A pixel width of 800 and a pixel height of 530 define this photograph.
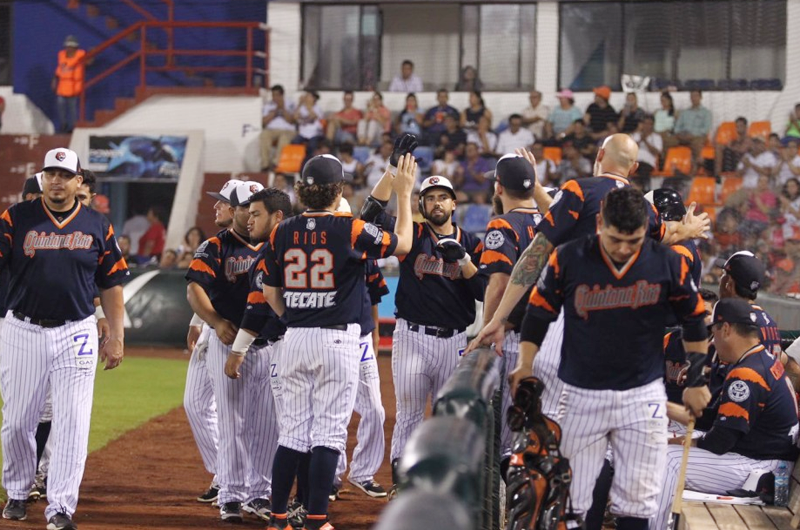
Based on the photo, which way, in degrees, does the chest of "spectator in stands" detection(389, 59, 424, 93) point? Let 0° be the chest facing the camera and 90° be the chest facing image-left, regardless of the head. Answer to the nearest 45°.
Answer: approximately 0°

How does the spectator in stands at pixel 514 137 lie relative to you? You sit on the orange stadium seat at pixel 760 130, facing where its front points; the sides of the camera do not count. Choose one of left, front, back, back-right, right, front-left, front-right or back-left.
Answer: front-right

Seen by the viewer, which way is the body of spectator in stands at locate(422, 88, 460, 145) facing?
toward the camera

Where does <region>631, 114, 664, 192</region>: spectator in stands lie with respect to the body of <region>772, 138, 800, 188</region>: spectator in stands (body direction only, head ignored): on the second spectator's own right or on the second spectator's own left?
on the second spectator's own right

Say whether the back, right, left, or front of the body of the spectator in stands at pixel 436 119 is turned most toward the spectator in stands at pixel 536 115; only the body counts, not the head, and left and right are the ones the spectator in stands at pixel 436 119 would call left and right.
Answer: left

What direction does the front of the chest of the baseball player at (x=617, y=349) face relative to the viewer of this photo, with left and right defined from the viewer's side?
facing the viewer

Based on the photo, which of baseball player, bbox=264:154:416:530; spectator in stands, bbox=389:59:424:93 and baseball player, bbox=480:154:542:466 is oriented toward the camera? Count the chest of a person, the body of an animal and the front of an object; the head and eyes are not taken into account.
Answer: the spectator in stands

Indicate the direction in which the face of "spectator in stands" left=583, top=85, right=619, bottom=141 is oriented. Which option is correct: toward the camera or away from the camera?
toward the camera

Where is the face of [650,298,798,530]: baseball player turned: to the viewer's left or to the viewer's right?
to the viewer's left

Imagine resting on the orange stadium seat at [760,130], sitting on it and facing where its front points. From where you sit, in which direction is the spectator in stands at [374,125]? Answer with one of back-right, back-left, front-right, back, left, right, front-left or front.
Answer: front-right

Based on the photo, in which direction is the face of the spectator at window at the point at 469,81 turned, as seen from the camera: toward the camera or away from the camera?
toward the camera

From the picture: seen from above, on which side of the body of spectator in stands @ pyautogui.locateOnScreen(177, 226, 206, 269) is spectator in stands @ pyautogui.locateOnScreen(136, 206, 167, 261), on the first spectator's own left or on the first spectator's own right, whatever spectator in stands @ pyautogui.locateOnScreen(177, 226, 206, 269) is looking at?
on the first spectator's own right

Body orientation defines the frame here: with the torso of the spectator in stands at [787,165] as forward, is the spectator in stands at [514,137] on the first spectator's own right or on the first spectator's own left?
on the first spectator's own right

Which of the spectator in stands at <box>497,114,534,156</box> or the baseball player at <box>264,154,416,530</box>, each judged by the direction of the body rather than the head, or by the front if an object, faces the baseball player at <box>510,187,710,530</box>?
the spectator in stands

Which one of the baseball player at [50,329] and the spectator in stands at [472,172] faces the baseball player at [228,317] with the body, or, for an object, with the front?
the spectator in stands
